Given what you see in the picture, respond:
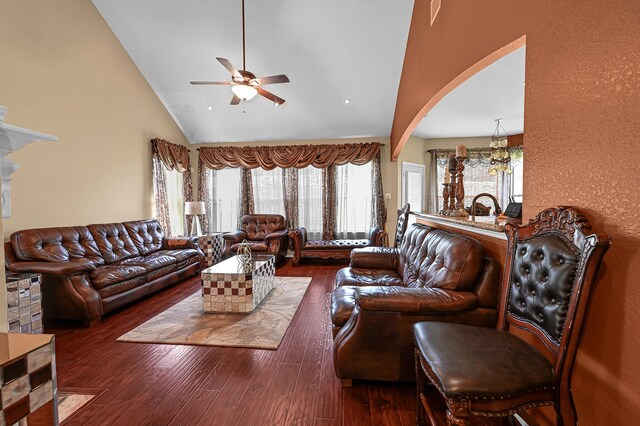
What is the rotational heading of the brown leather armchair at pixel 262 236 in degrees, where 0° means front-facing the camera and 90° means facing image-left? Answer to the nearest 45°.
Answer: approximately 45°

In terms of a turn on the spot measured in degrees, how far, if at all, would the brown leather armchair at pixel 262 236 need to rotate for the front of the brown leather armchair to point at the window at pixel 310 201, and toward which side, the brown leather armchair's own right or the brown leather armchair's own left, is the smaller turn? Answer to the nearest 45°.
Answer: approximately 180°

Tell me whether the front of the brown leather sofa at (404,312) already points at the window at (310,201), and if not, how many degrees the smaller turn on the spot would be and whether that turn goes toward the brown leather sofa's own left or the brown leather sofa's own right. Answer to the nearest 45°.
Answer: approximately 45° to the brown leather sofa's own right

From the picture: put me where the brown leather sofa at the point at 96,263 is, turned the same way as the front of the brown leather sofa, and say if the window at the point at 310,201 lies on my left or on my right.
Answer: on my left

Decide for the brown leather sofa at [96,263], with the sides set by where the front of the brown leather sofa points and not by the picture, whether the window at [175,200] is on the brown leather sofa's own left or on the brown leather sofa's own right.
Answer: on the brown leather sofa's own left

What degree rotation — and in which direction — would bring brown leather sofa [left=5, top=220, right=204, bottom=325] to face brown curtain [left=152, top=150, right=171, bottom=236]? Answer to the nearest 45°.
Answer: approximately 90° to its left

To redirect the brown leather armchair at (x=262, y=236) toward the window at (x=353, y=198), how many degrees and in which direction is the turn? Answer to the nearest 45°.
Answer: approximately 135° to its left

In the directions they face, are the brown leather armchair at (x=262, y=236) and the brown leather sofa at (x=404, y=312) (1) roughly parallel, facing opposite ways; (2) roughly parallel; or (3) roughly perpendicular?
roughly perpendicular

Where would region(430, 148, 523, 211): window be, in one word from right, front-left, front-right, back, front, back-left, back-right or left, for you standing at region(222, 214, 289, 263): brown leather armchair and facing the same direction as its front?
back-left

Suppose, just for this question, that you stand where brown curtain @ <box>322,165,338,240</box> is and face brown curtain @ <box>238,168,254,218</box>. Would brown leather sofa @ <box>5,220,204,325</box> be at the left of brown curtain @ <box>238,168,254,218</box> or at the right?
left

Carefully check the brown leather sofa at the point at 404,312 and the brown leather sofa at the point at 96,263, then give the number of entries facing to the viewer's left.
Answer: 1

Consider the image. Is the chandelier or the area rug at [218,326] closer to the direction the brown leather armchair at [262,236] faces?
the area rug

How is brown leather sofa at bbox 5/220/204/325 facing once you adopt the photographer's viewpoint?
facing the viewer and to the right of the viewer

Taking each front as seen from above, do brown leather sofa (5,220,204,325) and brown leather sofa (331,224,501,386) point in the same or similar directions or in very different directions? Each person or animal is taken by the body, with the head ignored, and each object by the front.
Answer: very different directions

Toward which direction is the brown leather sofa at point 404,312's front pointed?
to the viewer's left

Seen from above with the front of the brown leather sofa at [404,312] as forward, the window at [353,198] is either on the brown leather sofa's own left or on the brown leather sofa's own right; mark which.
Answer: on the brown leather sofa's own right
